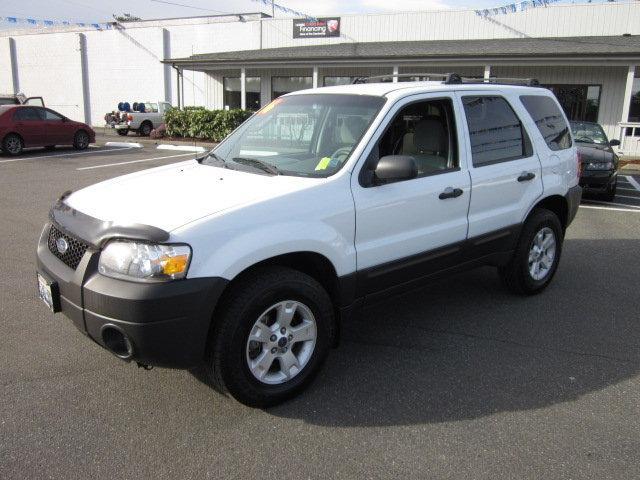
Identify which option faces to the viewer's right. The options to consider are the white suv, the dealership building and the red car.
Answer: the red car

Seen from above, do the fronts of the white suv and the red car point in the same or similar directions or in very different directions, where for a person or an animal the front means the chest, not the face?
very different directions

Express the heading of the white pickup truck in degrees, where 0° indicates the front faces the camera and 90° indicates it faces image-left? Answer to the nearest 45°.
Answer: approximately 225°

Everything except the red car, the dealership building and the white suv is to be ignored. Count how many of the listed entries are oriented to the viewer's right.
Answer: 1

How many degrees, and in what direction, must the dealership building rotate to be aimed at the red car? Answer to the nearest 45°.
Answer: approximately 45° to its right

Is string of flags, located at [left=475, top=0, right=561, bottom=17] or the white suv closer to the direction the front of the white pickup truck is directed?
the string of flags

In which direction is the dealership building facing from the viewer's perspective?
toward the camera

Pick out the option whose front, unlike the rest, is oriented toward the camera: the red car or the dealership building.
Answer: the dealership building

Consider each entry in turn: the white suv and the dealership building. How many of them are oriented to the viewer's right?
0

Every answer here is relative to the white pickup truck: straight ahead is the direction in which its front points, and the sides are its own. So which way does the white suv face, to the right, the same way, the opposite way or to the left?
the opposite way

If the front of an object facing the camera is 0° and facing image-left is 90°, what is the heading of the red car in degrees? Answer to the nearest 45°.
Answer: approximately 270°

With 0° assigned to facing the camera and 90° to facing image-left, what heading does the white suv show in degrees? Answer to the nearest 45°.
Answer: approximately 45°

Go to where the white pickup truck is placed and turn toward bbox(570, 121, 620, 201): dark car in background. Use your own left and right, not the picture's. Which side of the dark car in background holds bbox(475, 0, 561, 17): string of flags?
left

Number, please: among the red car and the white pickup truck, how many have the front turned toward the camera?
0
